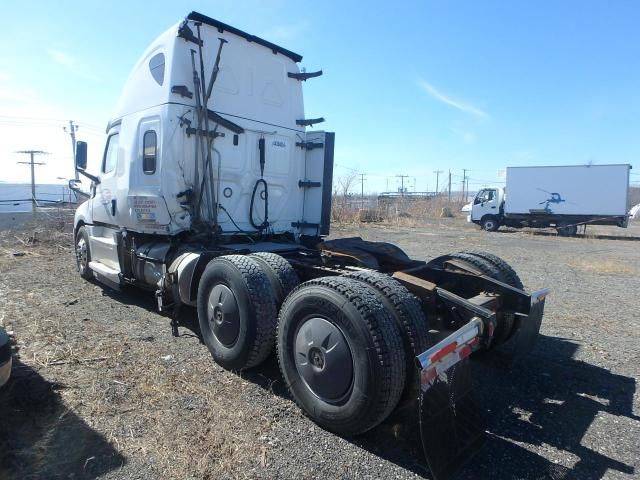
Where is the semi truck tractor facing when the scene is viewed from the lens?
facing away from the viewer and to the left of the viewer
